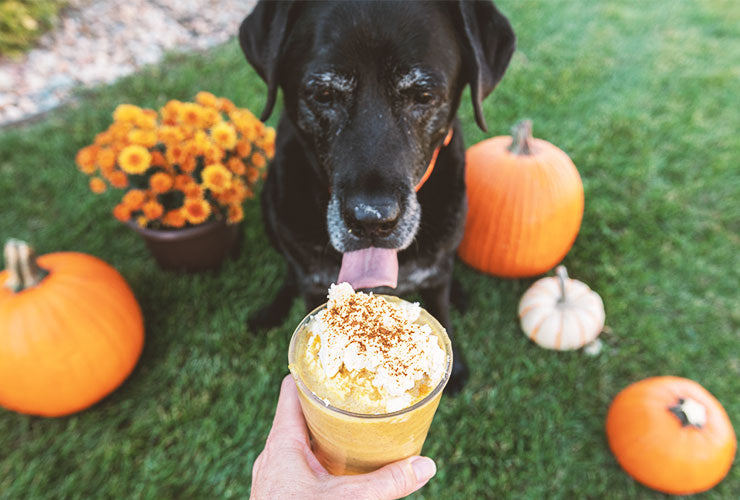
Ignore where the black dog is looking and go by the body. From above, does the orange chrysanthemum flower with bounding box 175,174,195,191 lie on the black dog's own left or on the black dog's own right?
on the black dog's own right

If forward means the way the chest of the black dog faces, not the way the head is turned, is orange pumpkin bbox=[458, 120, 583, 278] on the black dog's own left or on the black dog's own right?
on the black dog's own left

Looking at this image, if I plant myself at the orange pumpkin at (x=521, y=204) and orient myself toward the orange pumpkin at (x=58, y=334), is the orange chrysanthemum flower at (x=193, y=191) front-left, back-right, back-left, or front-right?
front-right

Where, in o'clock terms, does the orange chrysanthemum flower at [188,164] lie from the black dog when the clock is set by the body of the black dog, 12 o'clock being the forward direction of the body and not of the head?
The orange chrysanthemum flower is roughly at 4 o'clock from the black dog.

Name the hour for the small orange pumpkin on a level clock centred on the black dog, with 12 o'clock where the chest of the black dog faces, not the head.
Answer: The small orange pumpkin is roughly at 10 o'clock from the black dog.

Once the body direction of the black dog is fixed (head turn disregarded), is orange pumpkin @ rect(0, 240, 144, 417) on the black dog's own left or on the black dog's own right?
on the black dog's own right

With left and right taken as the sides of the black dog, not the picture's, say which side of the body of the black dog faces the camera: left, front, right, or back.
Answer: front
